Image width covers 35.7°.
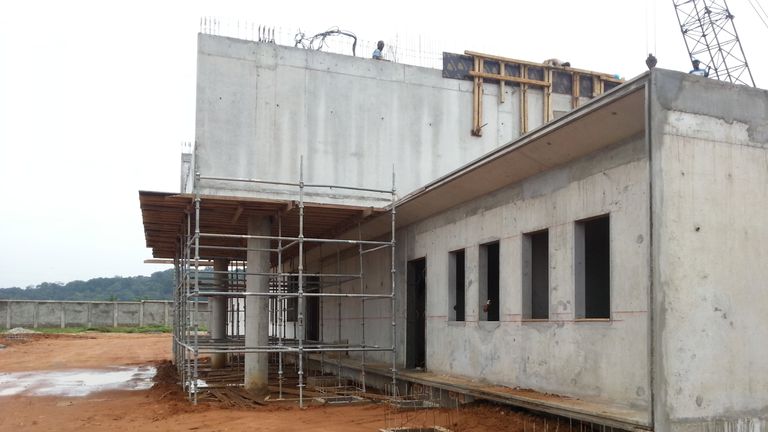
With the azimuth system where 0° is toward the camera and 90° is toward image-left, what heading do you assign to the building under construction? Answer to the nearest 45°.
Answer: approximately 45°
